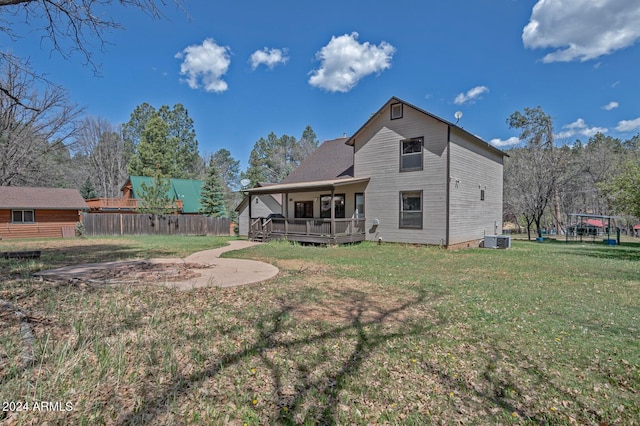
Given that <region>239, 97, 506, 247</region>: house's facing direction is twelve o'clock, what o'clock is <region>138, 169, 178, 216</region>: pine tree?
The pine tree is roughly at 2 o'clock from the house.

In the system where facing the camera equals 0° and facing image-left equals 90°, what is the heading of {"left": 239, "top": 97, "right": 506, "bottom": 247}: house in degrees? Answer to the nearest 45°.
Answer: approximately 45°

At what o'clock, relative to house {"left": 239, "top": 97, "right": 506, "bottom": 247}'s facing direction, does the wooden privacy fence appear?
The wooden privacy fence is roughly at 2 o'clock from the house.

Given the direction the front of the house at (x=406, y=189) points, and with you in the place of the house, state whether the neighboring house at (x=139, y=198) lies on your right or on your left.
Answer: on your right

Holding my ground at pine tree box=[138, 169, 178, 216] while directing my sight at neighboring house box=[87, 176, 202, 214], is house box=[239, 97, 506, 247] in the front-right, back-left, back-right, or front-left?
back-right

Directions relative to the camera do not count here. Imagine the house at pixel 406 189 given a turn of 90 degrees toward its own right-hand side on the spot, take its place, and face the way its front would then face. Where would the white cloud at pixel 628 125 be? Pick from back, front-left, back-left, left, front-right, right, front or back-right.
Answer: right

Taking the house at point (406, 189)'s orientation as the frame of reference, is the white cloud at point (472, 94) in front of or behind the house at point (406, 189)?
behind
